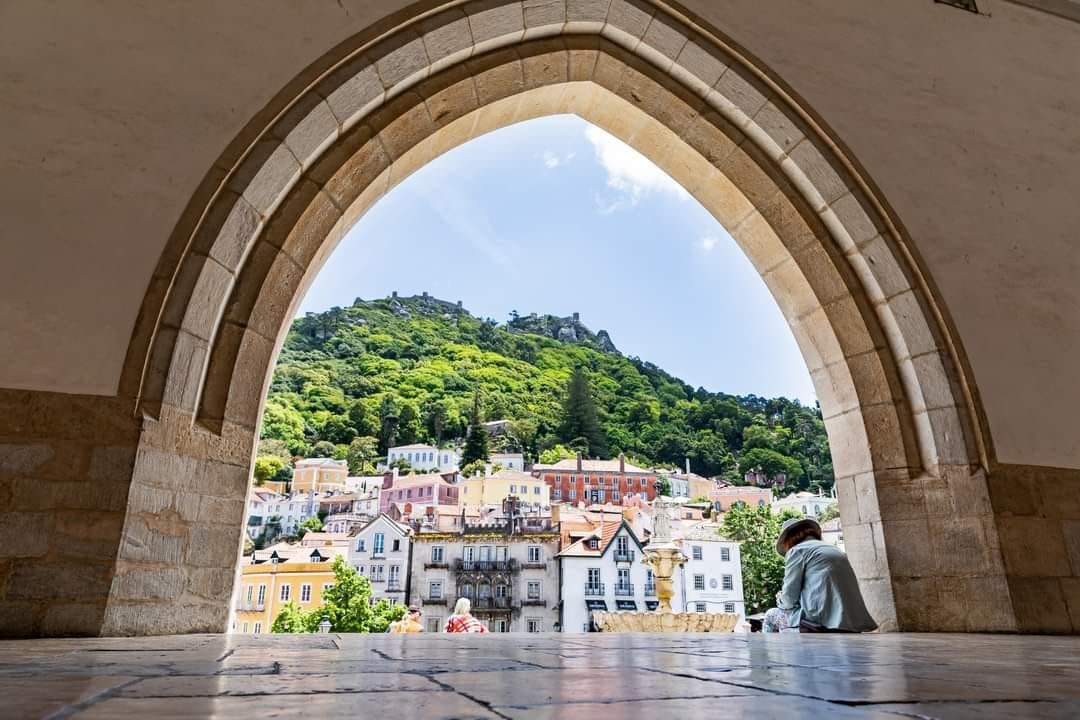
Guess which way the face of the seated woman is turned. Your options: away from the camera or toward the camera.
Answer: away from the camera

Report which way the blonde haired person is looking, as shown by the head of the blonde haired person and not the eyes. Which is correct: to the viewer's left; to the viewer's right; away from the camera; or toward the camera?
away from the camera

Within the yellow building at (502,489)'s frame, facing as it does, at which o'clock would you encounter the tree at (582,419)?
The tree is roughly at 8 o'clock from the yellow building.

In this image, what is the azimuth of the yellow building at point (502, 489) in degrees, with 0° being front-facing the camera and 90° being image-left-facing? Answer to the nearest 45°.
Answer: approximately 0°

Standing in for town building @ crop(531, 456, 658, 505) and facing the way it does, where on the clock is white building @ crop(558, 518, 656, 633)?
The white building is roughly at 12 o'clock from the town building.

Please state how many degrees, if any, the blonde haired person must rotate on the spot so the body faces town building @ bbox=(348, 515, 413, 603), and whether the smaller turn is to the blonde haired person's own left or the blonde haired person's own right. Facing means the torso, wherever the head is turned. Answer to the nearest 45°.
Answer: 0° — they already face it

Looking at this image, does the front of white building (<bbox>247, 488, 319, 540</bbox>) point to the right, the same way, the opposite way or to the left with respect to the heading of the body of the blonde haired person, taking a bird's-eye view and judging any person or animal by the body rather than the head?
the opposite way

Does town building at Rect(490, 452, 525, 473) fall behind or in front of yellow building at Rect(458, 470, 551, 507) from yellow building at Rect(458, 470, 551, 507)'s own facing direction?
behind
